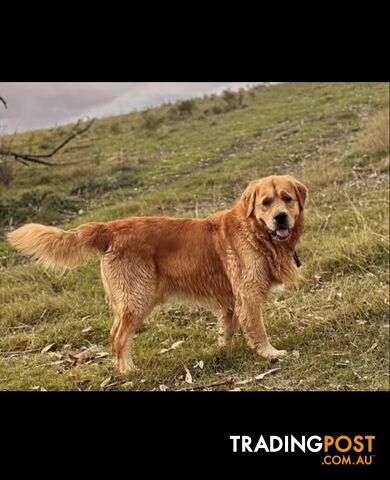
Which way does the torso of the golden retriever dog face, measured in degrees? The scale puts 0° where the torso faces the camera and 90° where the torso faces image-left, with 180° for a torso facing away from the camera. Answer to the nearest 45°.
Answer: approximately 270°
